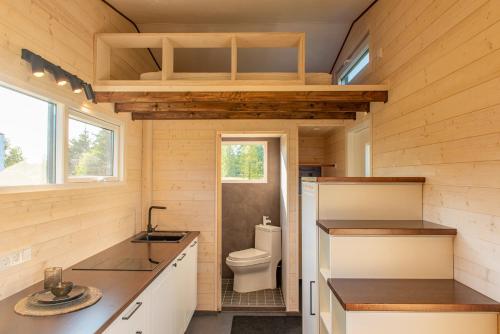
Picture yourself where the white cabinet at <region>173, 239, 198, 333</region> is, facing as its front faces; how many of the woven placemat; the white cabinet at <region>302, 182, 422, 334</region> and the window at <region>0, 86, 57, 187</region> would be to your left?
0

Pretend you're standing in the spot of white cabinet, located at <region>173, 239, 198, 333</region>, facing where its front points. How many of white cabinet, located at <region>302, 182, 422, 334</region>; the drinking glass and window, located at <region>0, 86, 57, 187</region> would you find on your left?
0

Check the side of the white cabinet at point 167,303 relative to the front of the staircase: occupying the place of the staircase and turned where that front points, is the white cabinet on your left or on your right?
on your right

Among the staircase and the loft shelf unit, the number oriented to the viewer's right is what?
0

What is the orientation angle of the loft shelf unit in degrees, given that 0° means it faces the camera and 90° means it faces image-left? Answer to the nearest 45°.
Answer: approximately 0°

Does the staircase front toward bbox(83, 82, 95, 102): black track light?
no

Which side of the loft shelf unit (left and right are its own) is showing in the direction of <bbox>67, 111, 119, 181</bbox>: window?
right

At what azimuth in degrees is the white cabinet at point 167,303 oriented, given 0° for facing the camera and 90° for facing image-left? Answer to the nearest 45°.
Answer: approximately 270°

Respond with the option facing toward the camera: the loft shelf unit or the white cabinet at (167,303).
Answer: the loft shelf unit

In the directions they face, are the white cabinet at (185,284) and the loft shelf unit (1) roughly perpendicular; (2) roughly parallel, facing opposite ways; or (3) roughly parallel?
roughly perpendicular

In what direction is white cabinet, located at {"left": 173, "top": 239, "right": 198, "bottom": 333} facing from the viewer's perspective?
to the viewer's right
